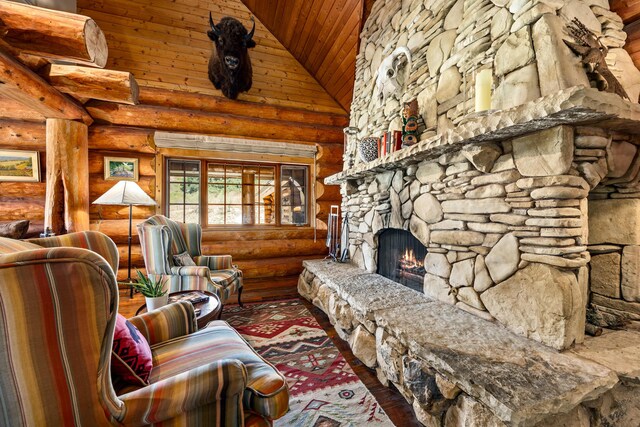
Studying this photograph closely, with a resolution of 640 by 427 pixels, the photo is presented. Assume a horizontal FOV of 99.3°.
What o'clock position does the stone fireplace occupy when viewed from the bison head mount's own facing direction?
The stone fireplace is roughly at 11 o'clock from the bison head mount.

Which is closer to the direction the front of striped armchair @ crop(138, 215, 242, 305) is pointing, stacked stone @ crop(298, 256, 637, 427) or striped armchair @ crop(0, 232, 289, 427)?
the stacked stone

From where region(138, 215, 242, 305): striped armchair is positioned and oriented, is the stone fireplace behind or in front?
in front

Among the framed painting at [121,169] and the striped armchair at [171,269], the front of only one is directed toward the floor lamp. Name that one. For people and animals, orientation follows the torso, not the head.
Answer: the framed painting

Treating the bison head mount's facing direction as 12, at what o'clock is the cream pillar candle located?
The cream pillar candle is roughly at 11 o'clock from the bison head mount.

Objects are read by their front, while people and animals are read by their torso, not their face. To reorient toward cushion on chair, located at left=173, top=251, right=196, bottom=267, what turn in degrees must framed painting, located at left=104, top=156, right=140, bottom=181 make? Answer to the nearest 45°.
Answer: approximately 45° to its left

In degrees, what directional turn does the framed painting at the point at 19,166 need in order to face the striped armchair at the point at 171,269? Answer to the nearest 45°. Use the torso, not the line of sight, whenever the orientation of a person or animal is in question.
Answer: approximately 45° to its left

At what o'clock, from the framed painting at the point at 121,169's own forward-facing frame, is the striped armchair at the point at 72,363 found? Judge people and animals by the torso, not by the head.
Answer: The striped armchair is roughly at 12 o'clock from the framed painting.

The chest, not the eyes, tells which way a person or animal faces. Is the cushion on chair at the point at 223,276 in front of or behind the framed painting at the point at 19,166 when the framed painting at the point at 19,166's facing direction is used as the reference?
in front

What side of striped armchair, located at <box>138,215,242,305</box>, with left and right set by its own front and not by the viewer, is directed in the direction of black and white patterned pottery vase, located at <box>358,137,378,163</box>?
front

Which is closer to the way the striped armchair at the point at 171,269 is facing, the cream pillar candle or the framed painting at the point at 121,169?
the cream pillar candle

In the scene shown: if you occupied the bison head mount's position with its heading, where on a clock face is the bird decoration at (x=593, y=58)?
The bird decoration is roughly at 11 o'clock from the bison head mount.

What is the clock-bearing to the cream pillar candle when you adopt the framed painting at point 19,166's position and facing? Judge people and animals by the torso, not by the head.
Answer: The cream pillar candle is roughly at 11 o'clock from the framed painting.

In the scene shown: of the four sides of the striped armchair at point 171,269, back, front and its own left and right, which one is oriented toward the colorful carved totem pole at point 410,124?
front

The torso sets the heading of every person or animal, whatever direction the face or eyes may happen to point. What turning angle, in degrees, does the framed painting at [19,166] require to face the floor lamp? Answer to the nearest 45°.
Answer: approximately 45° to its left
